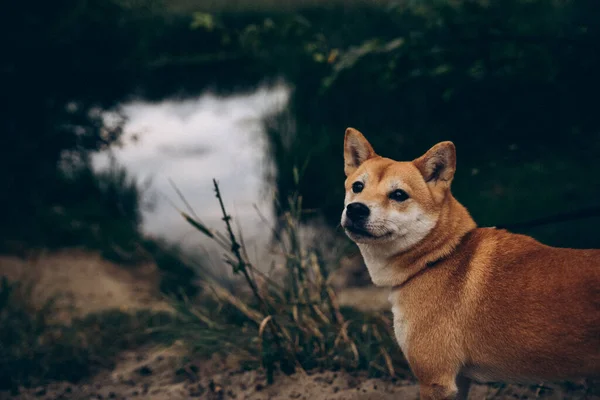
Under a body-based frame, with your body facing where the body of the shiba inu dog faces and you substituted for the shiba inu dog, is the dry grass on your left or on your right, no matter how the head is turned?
on your right

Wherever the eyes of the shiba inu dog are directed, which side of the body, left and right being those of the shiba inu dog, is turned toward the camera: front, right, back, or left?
left
